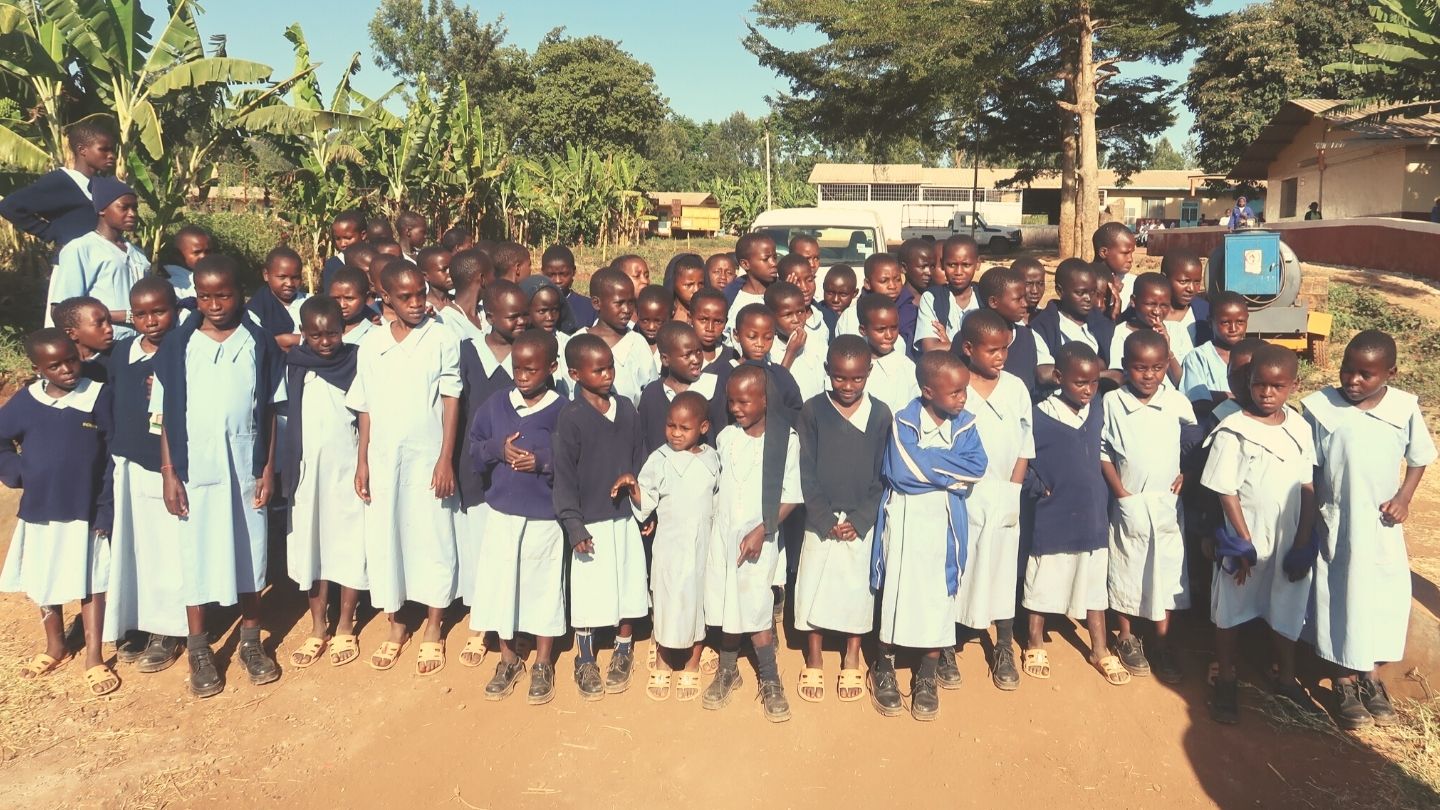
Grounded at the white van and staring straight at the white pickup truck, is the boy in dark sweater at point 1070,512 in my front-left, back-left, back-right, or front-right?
back-right

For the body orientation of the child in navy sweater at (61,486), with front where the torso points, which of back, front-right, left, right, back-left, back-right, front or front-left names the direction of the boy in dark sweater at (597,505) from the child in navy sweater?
front-left

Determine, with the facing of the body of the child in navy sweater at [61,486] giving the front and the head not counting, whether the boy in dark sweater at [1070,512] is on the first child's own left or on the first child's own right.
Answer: on the first child's own left

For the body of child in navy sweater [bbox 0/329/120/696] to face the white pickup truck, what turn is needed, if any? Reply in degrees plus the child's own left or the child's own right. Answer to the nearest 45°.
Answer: approximately 135° to the child's own left
